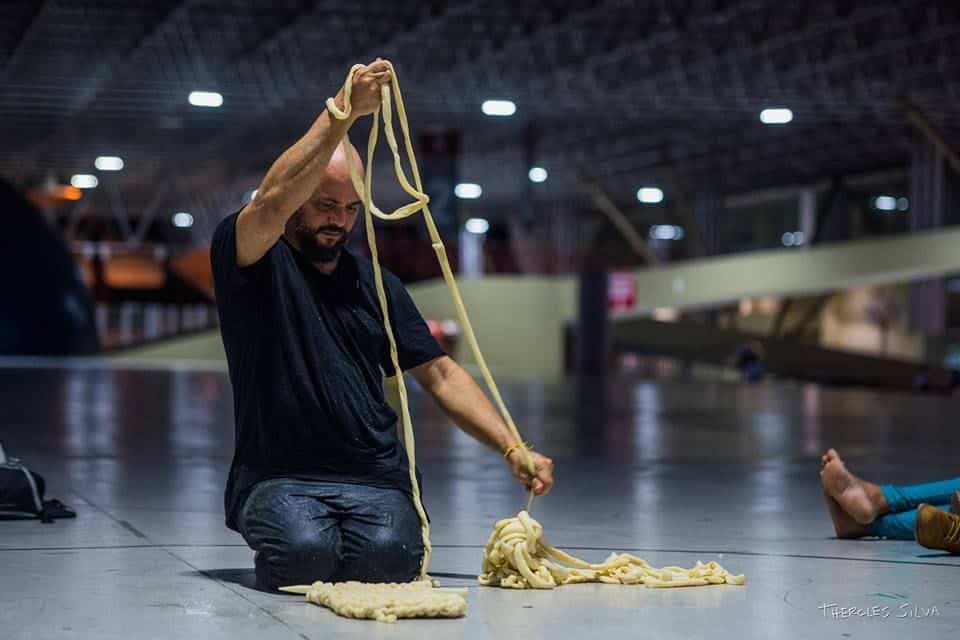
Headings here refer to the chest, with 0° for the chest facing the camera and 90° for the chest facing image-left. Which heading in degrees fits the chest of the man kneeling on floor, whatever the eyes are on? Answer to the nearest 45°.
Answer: approximately 315°

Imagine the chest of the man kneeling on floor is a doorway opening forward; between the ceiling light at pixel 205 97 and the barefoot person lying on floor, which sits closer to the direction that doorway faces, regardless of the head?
the barefoot person lying on floor

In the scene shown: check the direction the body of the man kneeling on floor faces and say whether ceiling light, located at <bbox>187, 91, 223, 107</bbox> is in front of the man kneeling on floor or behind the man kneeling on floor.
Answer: behind
